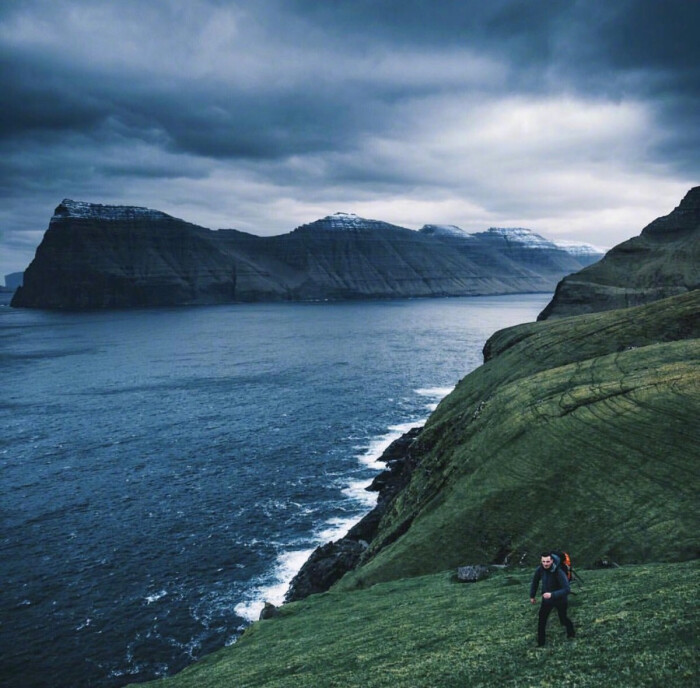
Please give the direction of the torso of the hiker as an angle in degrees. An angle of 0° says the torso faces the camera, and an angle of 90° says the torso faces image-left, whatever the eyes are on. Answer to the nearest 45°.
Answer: approximately 45°

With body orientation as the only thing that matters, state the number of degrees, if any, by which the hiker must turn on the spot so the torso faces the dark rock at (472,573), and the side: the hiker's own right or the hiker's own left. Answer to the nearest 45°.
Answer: approximately 135° to the hiker's own right
